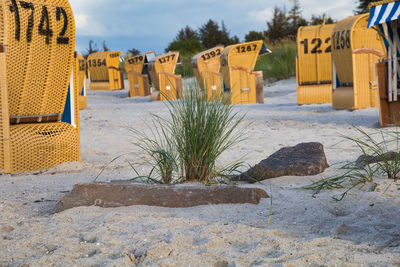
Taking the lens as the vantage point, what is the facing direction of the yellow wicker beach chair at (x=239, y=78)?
facing away from the viewer and to the right of the viewer

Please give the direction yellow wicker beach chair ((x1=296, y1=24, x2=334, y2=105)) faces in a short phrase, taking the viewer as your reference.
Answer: facing away from the viewer

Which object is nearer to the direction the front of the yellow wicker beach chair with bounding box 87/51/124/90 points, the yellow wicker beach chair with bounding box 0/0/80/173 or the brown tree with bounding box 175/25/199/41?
the brown tree

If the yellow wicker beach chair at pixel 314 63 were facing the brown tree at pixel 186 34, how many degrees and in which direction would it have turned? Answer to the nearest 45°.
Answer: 0° — it already faces it

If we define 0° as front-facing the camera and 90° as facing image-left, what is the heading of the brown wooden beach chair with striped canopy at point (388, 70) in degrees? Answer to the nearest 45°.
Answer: approximately 45°

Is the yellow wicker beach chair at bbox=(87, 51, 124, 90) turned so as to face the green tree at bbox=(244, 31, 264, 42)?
yes

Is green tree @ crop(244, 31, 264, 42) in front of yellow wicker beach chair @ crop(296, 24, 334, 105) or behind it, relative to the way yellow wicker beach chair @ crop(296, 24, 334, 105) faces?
in front

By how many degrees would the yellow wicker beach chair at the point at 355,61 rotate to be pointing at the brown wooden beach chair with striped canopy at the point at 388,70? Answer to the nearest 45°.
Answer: approximately 135° to its right

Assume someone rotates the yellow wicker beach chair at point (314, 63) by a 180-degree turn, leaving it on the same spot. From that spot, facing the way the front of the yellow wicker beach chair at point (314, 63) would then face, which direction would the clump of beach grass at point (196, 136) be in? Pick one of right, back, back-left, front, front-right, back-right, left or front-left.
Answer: front

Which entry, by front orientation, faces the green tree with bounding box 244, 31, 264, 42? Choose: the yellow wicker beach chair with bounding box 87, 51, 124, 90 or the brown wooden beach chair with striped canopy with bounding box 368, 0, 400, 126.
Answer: the yellow wicker beach chair with bounding box 87, 51, 124, 90

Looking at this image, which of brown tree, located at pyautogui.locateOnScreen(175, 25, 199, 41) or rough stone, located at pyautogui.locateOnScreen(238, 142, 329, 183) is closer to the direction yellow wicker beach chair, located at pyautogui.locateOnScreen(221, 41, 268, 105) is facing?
the brown tree

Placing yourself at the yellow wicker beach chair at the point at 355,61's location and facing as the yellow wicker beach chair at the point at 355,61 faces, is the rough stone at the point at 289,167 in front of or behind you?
behind

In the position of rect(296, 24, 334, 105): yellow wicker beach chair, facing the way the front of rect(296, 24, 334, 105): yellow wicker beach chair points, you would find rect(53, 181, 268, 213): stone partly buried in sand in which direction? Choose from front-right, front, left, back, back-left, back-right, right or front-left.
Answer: back

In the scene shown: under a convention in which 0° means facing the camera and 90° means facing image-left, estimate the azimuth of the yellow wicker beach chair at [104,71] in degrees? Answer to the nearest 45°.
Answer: approximately 225°

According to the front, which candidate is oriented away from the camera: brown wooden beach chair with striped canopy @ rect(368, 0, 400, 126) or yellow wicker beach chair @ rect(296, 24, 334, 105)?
yellow wicker beach chair @ rect(296, 24, 334, 105)

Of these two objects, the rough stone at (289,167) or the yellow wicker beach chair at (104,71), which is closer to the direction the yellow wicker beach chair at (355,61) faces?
the yellow wicker beach chair

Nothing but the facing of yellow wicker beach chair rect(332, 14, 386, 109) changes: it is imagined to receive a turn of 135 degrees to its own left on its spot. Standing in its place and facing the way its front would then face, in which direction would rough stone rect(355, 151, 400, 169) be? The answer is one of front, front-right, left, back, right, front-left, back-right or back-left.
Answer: left
